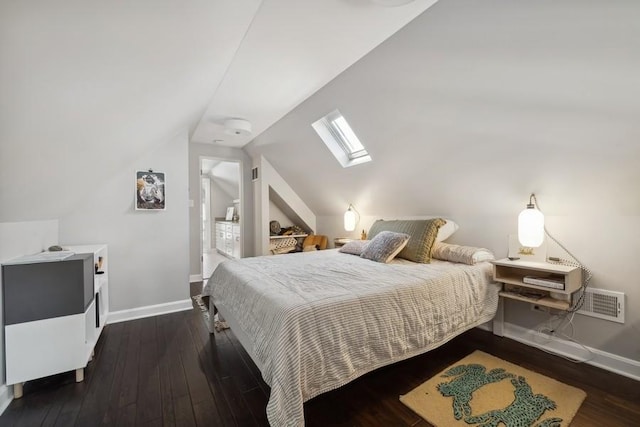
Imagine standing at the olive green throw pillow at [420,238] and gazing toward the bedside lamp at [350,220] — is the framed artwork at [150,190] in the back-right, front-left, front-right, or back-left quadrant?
front-left

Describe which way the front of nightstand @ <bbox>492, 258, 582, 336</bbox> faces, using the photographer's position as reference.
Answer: facing the viewer and to the left of the viewer

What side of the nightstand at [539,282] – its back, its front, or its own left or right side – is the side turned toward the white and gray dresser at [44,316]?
front

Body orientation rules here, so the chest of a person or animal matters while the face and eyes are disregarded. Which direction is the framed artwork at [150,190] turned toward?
toward the camera

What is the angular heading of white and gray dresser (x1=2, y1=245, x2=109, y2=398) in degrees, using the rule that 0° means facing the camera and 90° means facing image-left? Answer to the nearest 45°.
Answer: approximately 270°

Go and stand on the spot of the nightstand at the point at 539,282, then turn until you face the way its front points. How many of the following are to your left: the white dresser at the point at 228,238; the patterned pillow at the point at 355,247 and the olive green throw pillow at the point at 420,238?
0

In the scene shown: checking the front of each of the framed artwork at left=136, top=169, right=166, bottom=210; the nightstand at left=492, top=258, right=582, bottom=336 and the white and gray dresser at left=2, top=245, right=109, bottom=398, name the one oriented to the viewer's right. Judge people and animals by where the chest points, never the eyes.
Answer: the white and gray dresser

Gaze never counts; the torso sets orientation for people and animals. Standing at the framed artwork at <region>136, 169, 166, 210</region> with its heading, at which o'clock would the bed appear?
The bed is roughly at 11 o'clock from the framed artwork.

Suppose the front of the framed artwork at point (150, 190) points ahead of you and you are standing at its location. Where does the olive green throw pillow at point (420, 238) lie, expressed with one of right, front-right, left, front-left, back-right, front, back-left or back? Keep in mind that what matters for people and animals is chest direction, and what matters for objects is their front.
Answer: front-left

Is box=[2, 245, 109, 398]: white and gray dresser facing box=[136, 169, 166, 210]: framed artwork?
no

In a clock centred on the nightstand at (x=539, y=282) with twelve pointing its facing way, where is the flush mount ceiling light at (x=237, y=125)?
The flush mount ceiling light is roughly at 1 o'clock from the nightstand.
